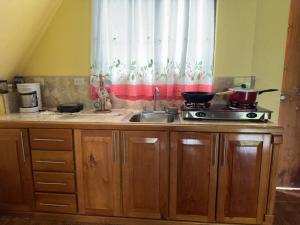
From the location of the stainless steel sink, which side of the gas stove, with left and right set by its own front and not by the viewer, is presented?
right

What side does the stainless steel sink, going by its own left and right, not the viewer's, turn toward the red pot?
left

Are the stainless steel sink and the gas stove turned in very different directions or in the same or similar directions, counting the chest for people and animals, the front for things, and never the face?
same or similar directions

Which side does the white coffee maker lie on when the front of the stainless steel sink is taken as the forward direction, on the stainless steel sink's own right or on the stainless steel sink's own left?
on the stainless steel sink's own right

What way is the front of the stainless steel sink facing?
toward the camera

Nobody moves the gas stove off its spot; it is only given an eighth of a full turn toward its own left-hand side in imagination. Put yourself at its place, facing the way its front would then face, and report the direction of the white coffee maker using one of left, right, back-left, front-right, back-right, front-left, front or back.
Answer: back-right

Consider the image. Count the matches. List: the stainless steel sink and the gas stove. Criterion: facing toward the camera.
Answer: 2
